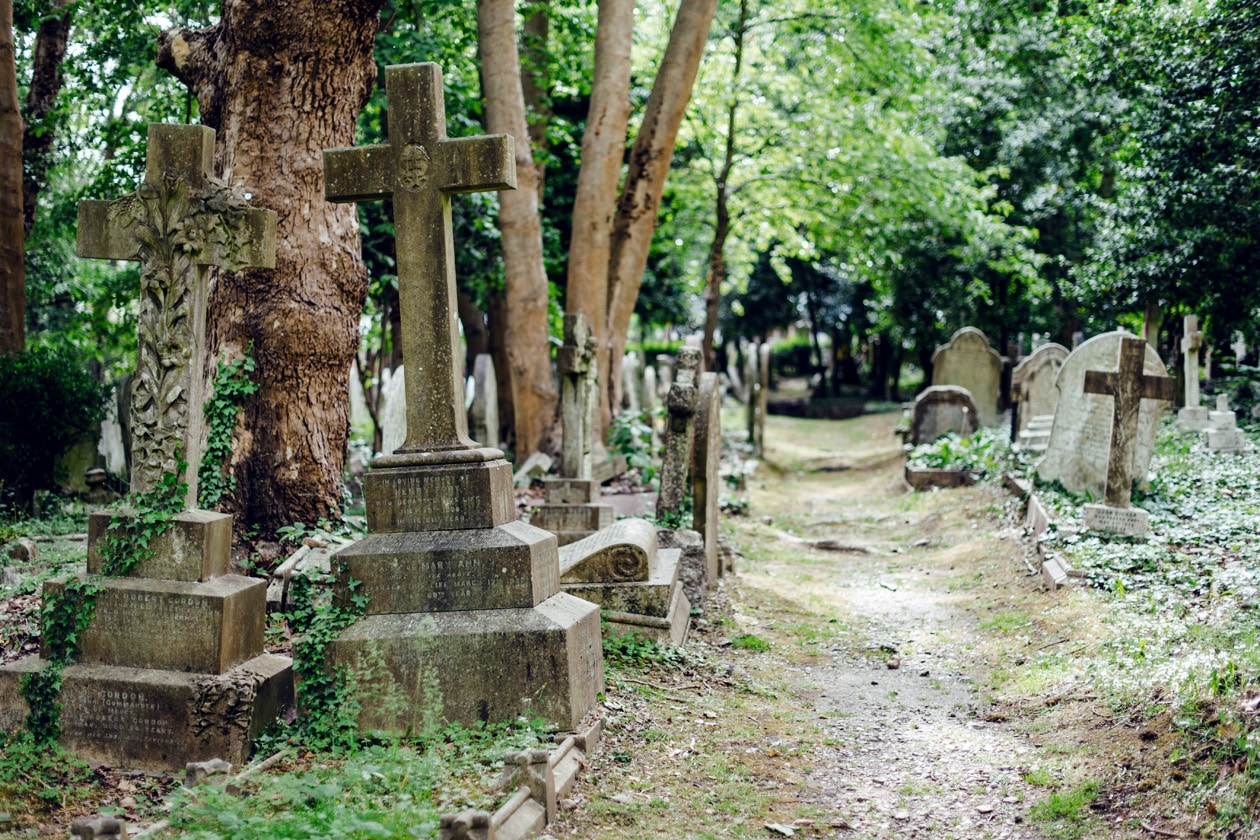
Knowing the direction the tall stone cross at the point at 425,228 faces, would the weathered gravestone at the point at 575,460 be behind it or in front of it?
behind

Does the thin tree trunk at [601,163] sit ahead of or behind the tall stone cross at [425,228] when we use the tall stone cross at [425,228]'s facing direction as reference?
behind

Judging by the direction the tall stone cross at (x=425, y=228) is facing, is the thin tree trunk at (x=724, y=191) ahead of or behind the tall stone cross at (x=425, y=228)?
behind

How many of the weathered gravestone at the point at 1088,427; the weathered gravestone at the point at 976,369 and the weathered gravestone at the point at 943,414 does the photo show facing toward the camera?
3

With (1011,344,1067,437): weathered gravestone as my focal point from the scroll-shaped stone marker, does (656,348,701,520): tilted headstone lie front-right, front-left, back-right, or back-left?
front-left

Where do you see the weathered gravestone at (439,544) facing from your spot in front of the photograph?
facing the viewer

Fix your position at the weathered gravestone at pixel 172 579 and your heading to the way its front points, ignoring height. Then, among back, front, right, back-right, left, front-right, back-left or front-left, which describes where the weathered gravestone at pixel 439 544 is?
left

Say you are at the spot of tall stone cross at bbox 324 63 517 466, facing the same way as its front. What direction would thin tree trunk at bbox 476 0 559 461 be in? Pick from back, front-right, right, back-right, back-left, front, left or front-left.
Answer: back

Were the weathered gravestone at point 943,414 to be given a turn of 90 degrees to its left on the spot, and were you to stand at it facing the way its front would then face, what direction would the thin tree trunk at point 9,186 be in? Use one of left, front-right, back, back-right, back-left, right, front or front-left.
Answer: back-right

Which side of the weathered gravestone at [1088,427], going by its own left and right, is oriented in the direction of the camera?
front

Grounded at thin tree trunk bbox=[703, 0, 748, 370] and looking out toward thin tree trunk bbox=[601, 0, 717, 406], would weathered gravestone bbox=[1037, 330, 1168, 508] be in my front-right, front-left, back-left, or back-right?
front-left

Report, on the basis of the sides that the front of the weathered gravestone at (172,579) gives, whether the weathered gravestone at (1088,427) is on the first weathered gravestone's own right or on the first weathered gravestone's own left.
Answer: on the first weathered gravestone's own left

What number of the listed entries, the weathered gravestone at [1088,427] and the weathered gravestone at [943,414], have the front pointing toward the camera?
2
